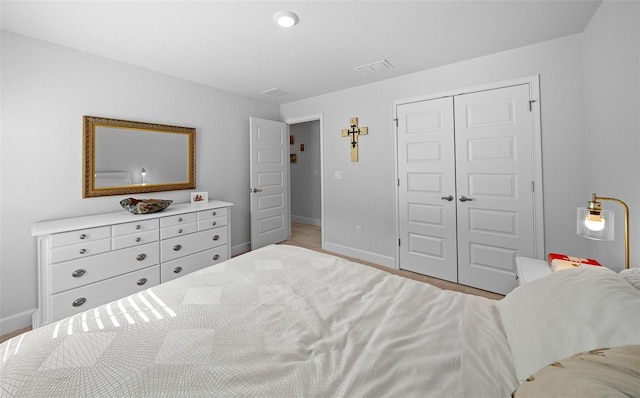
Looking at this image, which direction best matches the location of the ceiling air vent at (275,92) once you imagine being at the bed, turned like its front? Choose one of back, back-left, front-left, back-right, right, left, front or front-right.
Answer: front-right

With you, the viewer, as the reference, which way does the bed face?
facing away from the viewer and to the left of the viewer

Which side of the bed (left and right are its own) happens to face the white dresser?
front

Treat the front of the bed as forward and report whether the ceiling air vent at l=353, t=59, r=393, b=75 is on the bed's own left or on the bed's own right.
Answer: on the bed's own right

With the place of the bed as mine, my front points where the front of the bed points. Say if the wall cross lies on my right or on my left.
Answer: on my right

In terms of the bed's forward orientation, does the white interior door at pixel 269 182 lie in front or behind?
in front

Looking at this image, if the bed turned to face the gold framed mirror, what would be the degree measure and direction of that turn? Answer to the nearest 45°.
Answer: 0° — it already faces it

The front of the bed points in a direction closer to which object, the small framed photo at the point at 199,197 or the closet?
the small framed photo

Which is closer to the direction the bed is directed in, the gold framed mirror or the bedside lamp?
the gold framed mirror
